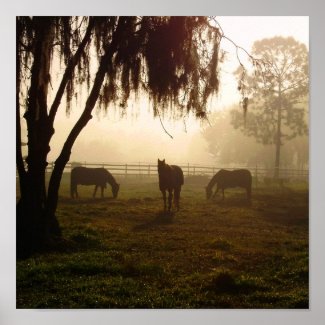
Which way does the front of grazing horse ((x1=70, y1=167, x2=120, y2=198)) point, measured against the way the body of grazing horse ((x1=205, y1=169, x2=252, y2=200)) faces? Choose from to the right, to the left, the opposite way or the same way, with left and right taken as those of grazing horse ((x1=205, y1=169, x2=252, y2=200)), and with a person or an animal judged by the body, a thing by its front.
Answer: the opposite way

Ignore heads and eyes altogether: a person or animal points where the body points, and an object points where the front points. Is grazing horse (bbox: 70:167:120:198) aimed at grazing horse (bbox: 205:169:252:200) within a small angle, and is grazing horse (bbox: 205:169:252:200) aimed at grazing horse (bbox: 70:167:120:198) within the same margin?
yes

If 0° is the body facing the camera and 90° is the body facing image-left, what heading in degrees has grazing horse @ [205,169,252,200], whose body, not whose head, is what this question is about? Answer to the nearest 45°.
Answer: approximately 90°

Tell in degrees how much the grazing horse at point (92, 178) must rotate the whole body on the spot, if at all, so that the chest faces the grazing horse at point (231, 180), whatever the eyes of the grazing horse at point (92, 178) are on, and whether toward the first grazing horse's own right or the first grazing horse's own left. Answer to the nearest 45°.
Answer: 0° — it already faces it

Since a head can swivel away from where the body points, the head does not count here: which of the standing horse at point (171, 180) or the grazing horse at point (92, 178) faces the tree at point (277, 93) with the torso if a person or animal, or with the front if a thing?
the grazing horse

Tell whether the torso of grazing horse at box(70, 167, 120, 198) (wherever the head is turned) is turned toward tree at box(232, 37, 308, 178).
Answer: yes

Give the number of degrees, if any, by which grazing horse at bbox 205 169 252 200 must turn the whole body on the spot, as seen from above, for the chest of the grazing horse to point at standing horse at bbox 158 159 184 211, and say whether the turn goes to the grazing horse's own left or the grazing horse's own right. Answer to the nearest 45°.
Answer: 0° — it already faces it

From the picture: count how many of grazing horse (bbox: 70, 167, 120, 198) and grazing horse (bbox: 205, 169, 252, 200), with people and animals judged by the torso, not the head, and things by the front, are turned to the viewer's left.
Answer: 1

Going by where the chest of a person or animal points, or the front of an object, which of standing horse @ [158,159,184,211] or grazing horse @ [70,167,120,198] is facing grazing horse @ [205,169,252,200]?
grazing horse @ [70,167,120,198]

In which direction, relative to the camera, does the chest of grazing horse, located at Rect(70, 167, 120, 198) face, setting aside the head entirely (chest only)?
to the viewer's right
